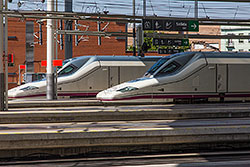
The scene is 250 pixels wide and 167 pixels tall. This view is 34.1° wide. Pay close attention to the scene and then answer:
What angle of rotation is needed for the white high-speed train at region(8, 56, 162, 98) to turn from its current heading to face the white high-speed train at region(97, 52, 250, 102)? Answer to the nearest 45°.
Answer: approximately 135° to its left

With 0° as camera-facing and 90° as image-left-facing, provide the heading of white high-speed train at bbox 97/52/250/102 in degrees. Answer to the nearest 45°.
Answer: approximately 90°

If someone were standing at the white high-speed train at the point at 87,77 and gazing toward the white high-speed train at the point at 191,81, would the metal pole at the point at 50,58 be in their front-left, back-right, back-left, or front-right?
back-right

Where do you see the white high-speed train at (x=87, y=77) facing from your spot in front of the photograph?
facing to the left of the viewer

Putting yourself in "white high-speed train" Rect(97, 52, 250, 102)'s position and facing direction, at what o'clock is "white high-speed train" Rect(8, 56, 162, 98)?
"white high-speed train" Rect(8, 56, 162, 98) is roughly at 1 o'clock from "white high-speed train" Rect(97, 52, 250, 102).

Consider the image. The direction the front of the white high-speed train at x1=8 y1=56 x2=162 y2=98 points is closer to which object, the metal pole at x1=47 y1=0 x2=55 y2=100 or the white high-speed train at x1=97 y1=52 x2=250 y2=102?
the metal pole

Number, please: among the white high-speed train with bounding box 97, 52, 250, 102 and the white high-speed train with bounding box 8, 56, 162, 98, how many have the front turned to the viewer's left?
2

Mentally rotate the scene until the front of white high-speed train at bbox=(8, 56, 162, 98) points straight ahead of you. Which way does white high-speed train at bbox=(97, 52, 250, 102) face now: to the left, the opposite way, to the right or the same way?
the same way
